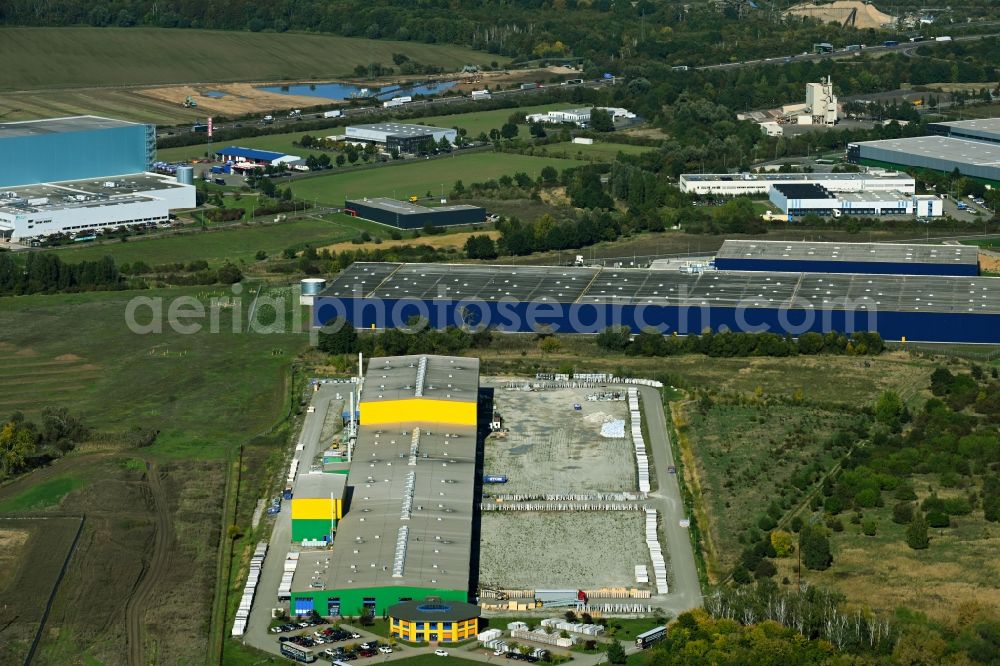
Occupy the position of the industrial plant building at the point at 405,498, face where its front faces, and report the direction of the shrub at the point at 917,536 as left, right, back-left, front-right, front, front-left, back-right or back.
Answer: left

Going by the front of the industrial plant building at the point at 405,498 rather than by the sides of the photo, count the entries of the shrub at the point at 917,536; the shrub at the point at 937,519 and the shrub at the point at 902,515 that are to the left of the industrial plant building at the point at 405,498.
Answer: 3

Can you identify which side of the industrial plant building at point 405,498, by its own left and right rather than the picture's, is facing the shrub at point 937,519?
left

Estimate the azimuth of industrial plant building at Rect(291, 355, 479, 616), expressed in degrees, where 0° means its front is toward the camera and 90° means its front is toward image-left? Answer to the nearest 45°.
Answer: approximately 0°

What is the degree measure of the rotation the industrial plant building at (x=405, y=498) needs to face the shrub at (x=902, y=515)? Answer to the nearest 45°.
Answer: approximately 90° to its left

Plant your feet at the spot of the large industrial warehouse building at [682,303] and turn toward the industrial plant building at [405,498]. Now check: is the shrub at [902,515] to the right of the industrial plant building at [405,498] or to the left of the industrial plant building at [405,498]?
left

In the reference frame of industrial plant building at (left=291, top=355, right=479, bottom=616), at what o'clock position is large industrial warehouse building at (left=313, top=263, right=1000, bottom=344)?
The large industrial warehouse building is roughly at 7 o'clock from the industrial plant building.

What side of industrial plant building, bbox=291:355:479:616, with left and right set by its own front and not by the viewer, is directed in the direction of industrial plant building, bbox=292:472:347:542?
right
